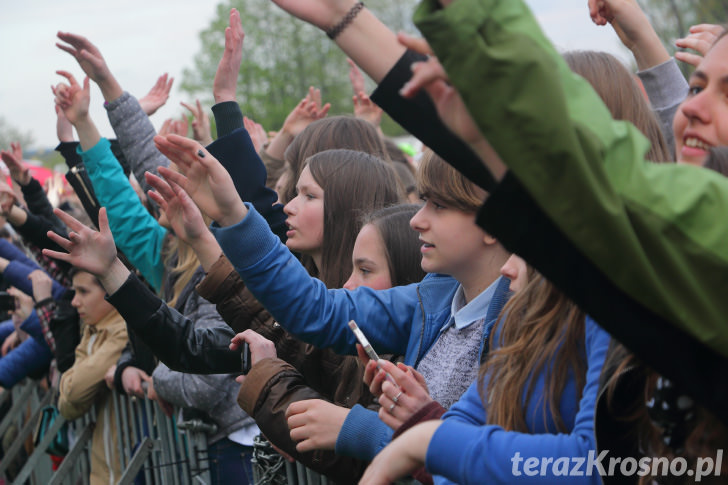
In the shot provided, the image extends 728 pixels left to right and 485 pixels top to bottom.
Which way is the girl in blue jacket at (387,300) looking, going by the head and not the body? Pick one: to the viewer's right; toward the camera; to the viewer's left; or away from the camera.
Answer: to the viewer's left

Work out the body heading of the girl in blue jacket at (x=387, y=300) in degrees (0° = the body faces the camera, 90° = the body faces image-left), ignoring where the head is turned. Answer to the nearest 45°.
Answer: approximately 45°
